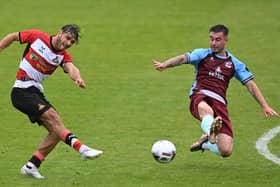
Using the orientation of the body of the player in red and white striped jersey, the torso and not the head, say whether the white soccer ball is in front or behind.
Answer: in front

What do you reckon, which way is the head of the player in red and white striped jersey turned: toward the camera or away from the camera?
toward the camera

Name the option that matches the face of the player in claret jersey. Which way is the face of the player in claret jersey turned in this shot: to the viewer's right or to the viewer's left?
to the viewer's left

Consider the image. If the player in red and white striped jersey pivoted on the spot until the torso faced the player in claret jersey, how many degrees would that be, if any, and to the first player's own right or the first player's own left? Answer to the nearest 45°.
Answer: approximately 45° to the first player's own left

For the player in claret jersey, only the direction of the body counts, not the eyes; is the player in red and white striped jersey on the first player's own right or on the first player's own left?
on the first player's own right

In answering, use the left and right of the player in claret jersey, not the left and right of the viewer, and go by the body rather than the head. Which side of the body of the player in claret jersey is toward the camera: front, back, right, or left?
front

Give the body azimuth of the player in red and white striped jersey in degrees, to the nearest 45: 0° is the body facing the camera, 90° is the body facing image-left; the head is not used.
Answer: approximately 315°
